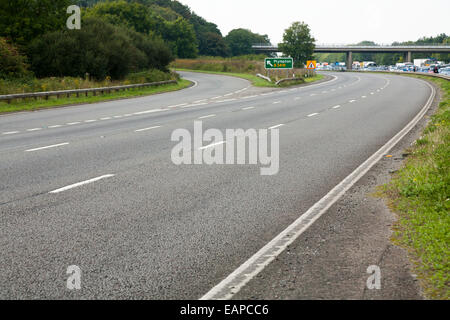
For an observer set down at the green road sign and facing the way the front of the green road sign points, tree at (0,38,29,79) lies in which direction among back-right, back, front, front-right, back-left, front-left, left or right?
front-right

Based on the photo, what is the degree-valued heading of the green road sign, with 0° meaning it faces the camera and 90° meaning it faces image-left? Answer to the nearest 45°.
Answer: approximately 0°
